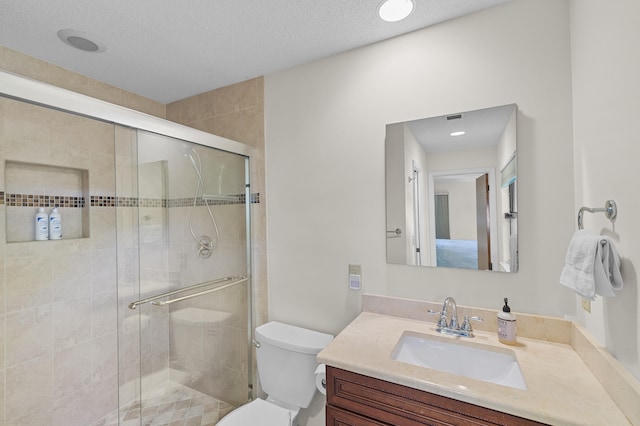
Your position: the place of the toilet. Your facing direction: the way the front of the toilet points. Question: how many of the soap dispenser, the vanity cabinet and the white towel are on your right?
0

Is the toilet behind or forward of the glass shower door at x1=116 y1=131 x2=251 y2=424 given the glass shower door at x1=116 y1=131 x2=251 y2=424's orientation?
forward

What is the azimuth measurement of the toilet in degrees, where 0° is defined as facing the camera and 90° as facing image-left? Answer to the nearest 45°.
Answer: approximately 45°

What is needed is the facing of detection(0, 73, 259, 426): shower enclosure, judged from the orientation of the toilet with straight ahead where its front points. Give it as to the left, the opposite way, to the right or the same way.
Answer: to the left

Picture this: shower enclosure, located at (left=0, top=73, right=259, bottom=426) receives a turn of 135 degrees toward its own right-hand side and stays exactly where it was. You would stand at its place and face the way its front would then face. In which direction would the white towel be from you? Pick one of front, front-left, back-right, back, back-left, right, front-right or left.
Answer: back-left

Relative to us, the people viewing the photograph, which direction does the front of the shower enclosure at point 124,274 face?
facing the viewer and to the right of the viewer

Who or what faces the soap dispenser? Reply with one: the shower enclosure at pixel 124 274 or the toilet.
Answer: the shower enclosure

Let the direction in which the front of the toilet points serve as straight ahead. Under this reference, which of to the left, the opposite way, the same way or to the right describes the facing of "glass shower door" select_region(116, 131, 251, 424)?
to the left

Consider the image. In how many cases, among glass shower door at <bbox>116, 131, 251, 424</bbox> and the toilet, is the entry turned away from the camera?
0

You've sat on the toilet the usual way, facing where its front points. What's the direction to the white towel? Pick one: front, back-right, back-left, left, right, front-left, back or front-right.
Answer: left

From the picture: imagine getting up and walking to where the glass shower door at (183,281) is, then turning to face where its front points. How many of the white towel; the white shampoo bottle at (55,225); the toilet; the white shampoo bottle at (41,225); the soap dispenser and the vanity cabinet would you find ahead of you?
4

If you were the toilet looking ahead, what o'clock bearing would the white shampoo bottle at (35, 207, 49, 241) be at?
The white shampoo bottle is roughly at 2 o'clock from the toilet.

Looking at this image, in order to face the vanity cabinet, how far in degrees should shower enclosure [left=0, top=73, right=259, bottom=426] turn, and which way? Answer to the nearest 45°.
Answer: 0° — it already faces it

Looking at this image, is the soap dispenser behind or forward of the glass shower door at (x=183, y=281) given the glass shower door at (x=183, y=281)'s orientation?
forward

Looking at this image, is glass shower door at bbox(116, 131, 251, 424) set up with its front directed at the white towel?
yes
